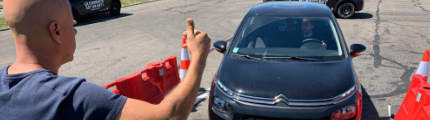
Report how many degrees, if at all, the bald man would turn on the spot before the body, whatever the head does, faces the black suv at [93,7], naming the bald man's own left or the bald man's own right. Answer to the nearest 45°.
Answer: approximately 45° to the bald man's own left

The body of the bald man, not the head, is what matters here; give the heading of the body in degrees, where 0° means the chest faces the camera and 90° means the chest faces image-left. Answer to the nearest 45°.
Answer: approximately 225°

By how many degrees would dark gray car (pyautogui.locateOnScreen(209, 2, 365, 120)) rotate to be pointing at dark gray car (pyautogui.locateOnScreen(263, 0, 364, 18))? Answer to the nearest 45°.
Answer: approximately 180°

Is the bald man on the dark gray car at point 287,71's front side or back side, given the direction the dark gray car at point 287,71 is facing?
on the front side

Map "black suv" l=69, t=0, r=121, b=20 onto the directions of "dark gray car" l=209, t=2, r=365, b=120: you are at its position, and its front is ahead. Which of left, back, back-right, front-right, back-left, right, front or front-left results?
back-right

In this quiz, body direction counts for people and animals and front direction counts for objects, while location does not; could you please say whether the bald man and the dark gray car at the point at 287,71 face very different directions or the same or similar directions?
very different directions

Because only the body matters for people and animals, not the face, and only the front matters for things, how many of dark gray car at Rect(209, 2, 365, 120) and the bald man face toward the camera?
1

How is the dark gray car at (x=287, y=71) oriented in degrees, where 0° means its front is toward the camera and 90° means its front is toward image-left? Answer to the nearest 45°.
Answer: approximately 0°

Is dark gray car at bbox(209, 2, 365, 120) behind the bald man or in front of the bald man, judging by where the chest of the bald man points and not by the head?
in front

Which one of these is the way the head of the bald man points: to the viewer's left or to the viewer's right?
to the viewer's right

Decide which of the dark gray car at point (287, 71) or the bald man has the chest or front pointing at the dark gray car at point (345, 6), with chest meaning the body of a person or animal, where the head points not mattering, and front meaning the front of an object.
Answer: the bald man

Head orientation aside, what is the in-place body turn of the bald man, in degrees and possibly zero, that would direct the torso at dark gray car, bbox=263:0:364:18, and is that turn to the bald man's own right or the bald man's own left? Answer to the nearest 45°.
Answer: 0° — they already face it
